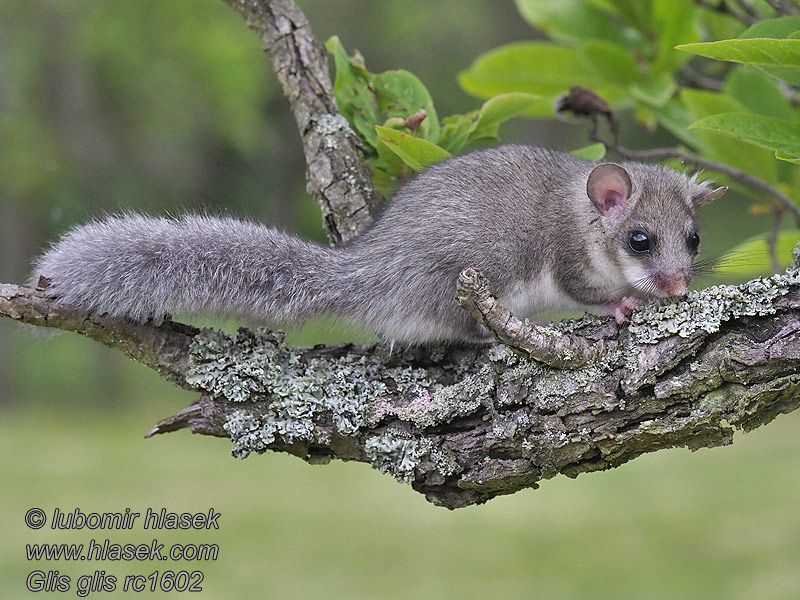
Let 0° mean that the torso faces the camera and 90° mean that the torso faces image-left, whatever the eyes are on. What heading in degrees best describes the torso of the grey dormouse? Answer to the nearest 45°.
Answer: approximately 270°
